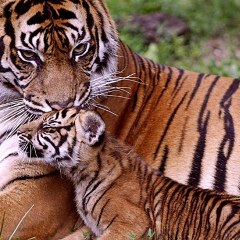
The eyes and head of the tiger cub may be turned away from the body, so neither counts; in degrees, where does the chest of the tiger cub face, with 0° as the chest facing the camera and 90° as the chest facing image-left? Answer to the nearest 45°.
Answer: approximately 90°

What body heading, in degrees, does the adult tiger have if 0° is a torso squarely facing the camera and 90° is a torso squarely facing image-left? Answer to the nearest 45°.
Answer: approximately 45°

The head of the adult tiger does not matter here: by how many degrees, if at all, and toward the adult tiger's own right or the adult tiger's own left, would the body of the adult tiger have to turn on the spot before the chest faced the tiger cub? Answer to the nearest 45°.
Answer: approximately 45° to the adult tiger's own left

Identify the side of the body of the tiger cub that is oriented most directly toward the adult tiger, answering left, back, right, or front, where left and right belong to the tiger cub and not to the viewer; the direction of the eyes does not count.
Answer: right

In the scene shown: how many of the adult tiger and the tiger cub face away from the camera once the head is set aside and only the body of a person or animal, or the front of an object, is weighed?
0
